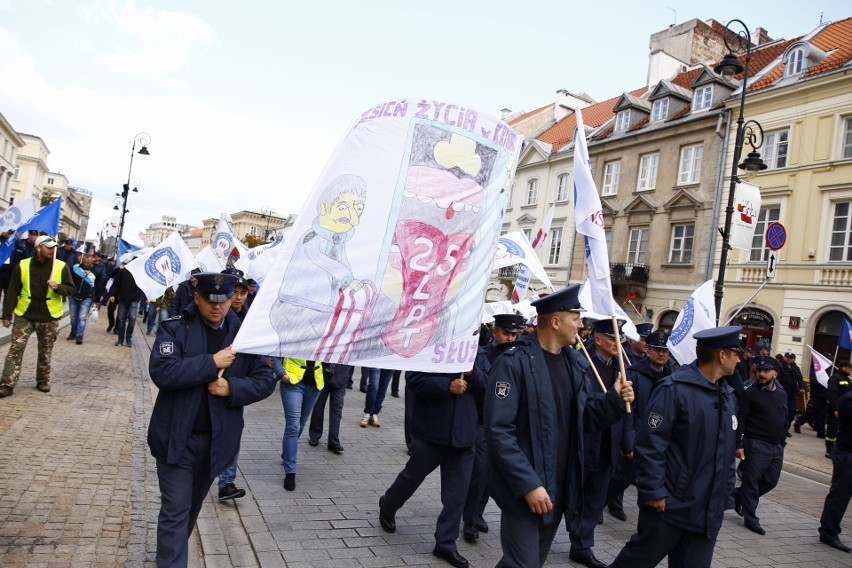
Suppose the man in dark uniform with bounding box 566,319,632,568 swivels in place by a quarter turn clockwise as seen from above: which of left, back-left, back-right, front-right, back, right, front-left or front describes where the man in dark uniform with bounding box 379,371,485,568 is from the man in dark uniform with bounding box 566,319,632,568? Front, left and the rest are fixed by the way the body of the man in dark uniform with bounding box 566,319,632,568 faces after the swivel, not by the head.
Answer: front

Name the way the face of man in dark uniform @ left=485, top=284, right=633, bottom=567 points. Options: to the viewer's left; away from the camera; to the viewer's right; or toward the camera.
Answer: to the viewer's right

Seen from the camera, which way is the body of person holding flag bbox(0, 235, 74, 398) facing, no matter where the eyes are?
toward the camera

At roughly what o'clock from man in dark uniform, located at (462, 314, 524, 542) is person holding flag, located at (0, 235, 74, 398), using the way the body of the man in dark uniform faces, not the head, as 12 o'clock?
The person holding flag is roughly at 5 o'clock from the man in dark uniform.

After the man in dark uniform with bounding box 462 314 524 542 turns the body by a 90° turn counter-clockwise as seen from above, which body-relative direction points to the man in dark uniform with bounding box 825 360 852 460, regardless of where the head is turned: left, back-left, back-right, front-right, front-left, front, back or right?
front

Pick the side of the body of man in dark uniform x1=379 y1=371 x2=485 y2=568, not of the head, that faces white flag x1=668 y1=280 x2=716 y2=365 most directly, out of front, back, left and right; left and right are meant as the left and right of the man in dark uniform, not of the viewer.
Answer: left

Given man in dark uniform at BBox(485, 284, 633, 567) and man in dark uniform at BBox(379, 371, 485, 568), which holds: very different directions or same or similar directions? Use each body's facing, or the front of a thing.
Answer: same or similar directions

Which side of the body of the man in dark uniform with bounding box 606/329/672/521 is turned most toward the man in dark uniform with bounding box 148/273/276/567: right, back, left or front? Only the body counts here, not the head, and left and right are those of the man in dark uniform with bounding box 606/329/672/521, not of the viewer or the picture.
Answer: right

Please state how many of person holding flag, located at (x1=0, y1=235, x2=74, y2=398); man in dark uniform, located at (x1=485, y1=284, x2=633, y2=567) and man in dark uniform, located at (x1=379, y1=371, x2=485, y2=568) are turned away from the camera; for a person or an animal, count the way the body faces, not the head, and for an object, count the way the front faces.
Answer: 0

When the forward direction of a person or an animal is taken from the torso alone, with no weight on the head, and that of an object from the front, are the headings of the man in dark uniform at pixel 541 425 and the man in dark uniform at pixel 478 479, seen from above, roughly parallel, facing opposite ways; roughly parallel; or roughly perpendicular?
roughly parallel

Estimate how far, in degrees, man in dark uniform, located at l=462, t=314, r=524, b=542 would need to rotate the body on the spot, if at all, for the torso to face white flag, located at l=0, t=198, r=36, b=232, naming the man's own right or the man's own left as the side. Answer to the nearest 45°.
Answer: approximately 180°

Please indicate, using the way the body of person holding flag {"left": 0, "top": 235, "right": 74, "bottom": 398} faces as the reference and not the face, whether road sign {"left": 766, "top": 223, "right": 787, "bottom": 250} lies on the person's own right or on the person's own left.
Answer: on the person's own left

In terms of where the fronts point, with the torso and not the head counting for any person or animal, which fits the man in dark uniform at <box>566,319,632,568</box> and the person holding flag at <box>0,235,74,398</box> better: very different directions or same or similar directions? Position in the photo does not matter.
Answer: same or similar directions

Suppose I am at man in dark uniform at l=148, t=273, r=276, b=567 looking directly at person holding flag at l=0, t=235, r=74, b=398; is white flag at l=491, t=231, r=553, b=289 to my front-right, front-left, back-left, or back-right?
front-right

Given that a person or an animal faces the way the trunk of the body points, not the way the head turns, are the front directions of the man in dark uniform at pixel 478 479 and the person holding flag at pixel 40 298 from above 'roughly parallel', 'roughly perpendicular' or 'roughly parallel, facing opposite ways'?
roughly parallel

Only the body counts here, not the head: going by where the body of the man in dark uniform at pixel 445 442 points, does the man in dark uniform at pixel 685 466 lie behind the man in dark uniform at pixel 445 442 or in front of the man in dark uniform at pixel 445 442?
in front

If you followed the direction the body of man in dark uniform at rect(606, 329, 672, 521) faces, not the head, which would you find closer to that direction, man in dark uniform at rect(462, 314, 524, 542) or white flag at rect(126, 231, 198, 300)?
the man in dark uniform

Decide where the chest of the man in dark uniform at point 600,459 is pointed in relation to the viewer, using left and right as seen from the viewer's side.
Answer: facing the viewer and to the right of the viewer

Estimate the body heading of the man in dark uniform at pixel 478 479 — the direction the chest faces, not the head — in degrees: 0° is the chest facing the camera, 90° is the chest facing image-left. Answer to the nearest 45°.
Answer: approximately 315°

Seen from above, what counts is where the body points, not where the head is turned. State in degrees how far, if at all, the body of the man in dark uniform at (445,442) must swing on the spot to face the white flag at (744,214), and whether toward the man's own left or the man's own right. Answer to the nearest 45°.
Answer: approximately 90° to the man's own left
